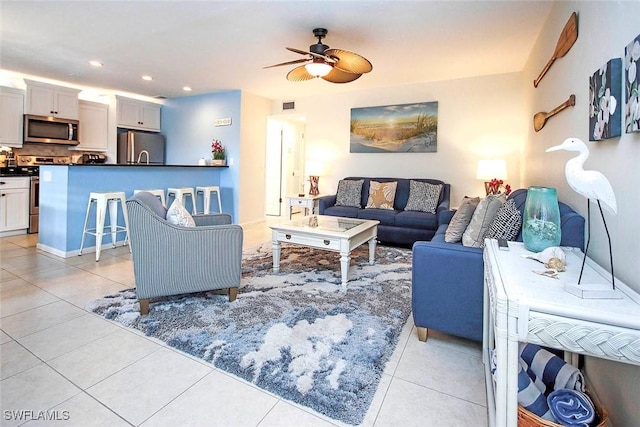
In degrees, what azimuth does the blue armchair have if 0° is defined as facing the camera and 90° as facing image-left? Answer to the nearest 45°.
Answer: approximately 270°

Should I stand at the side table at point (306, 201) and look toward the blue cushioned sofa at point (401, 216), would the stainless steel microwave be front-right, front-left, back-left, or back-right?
back-right

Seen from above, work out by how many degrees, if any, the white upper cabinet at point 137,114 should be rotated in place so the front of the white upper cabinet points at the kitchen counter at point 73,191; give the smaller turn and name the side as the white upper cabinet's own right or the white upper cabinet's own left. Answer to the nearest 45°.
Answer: approximately 45° to the white upper cabinet's own right

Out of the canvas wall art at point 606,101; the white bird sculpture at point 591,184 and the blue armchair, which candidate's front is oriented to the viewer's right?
the blue armchair

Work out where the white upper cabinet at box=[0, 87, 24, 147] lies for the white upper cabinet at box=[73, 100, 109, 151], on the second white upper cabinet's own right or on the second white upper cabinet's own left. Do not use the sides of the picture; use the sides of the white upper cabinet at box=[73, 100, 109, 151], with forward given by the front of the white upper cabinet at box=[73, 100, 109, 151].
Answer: on the second white upper cabinet's own right

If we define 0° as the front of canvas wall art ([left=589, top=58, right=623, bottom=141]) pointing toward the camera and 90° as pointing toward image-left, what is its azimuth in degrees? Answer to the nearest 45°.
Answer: approximately 45°

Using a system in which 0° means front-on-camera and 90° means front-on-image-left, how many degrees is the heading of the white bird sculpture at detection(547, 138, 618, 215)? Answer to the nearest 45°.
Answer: approximately 90°

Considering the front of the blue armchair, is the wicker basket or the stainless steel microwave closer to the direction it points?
the wicker basket
